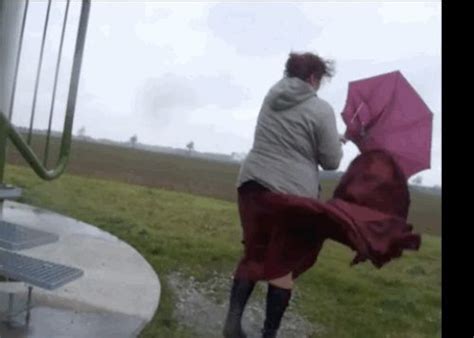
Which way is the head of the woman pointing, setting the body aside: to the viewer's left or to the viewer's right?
to the viewer's right

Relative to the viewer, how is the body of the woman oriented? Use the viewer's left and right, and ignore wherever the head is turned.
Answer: facing away from the viewer and to the right of the viewer
